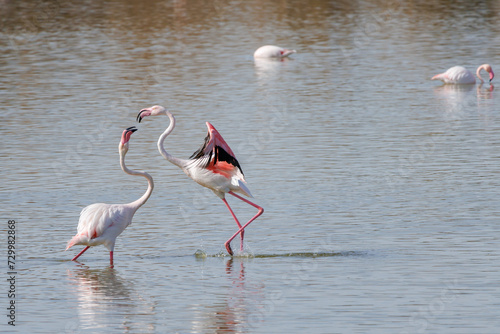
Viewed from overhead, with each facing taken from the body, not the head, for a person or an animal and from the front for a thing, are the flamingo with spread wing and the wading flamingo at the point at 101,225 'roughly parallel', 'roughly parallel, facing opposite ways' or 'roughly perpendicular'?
roughly parallel, facing opposite ways

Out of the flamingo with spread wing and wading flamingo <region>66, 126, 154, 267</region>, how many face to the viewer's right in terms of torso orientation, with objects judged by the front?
1

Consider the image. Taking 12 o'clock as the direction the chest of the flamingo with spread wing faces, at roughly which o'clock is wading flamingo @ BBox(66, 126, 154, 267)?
The wading flamingo is roughly at 11 o'clock from the flamingo with spread wing.

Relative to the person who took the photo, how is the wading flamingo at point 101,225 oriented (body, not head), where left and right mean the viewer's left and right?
facing to the right of the viewer

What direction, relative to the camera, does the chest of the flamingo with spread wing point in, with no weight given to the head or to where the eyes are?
to the viewer's left
